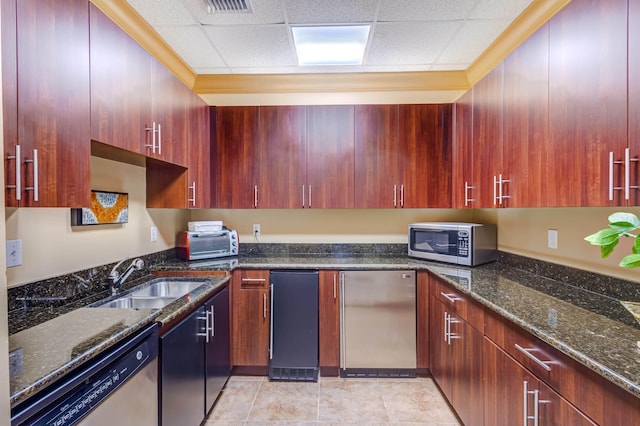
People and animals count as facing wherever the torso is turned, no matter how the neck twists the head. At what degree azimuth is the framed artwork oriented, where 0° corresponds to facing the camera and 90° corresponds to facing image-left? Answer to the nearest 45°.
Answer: approximately 315°

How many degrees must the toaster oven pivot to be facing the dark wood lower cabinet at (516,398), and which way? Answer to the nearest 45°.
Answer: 0° — it already faces it

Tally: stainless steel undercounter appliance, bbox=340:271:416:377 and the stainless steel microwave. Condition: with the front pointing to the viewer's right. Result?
0

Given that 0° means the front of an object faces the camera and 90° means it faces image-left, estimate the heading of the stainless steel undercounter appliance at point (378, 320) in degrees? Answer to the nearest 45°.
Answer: approximately 0°

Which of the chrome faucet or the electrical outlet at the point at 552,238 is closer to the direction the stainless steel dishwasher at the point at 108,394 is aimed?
the electrical outlet

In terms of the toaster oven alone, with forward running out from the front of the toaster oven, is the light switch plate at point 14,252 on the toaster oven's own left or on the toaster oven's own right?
on the toaster oven's own right

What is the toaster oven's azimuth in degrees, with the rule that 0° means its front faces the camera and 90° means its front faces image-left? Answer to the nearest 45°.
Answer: approximately 315°

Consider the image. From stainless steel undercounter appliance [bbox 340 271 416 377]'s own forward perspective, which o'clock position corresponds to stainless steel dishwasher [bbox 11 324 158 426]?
stainless steel dishwasher [bbox 11 324 158 426] is roughly at 1 o'clock from stainless steel undercounter appliance [bbox 340 271 416 377].

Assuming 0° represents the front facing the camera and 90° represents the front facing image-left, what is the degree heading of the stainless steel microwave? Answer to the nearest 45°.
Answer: approximately 45°

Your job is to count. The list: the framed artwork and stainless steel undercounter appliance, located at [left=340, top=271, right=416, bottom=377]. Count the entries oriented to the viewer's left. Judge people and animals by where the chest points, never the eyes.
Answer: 0

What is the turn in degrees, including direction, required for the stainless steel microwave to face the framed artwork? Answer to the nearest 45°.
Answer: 0° — it already faces it

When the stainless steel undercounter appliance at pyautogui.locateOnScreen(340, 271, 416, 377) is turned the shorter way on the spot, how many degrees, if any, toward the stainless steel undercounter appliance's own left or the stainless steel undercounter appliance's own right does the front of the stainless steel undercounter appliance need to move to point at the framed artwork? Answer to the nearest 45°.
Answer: approximately 45° to the stainless steel undercounter appliance's own right

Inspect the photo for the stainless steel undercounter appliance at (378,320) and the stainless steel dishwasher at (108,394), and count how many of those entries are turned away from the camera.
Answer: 0
